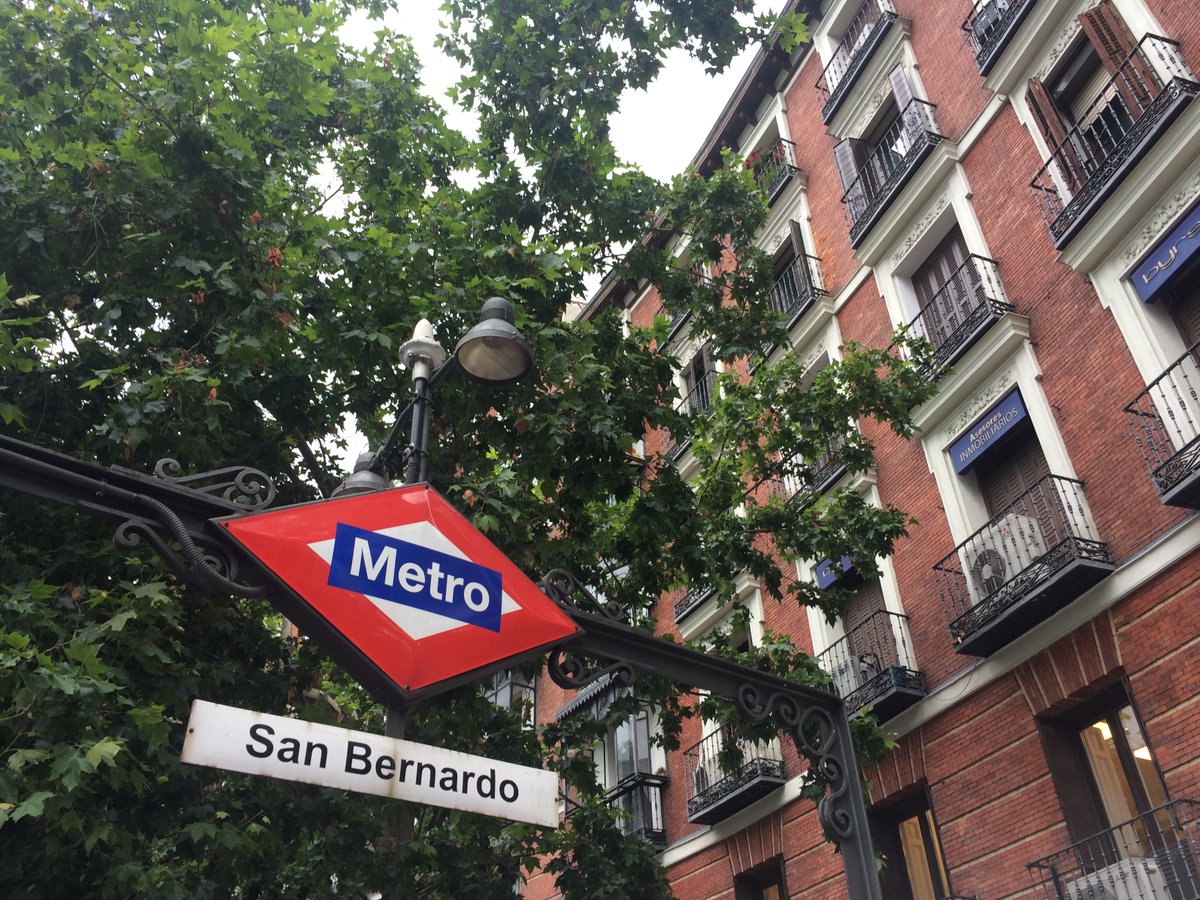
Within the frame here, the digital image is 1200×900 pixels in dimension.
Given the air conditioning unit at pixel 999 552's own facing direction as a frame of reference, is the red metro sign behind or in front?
in front

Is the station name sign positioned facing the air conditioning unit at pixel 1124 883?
no

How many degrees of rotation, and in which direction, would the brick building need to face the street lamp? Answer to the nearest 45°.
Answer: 0° — it already faces it

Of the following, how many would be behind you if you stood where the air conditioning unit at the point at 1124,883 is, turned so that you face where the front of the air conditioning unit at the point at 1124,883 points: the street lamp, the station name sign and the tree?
0

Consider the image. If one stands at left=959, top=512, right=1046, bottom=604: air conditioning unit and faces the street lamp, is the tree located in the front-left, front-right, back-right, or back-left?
front-right

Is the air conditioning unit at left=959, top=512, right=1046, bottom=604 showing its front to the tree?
yes

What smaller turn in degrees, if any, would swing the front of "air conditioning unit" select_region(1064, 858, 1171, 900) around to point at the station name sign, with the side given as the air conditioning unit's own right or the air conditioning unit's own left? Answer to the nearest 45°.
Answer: approximately 45° to the air conditioning unit's own left

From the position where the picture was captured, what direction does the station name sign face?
facing the viewer

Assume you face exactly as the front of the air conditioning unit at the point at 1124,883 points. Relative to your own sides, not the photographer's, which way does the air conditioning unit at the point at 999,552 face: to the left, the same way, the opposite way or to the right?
the same way

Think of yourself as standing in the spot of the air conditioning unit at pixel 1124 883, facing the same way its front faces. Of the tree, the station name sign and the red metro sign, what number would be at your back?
0

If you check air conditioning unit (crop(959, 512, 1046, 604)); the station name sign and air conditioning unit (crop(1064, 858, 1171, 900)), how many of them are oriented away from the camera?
0

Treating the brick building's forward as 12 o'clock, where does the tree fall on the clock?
The tree is roughly at 12 o'clock from the brick building.

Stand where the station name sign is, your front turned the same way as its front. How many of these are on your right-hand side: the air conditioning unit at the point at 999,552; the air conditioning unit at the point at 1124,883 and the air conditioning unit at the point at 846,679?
0

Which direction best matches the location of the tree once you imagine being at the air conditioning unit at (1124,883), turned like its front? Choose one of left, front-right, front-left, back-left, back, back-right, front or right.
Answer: front

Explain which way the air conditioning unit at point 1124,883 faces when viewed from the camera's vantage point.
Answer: facing the viewer and to the left of the viewer

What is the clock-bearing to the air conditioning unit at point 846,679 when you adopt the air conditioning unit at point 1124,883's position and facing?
the air conditioning unit at point 846,679 is roughly at 3 o'clock from the air conditioning unit at point 1124,883.

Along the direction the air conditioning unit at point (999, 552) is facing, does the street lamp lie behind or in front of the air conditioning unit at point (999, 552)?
in front

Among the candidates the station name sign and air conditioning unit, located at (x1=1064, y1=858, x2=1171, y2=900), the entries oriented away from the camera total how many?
0
